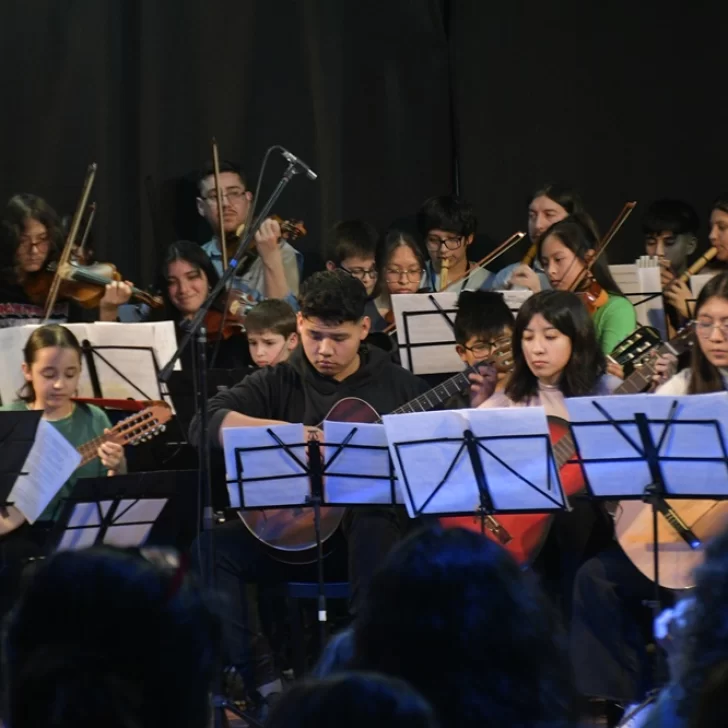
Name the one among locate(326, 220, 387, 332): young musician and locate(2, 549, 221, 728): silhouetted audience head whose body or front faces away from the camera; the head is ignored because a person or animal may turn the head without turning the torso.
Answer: the silhouetted audience head

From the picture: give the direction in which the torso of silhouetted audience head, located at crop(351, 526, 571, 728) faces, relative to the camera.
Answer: away from the camera

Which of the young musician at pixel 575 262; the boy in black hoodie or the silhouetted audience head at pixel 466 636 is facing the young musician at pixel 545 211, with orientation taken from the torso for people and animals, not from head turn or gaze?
the silhouetted audience head

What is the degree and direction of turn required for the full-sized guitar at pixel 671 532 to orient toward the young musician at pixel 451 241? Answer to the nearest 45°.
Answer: approximately 135° to its right

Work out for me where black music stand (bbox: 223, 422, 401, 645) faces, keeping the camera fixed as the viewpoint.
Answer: facing away from the viewer

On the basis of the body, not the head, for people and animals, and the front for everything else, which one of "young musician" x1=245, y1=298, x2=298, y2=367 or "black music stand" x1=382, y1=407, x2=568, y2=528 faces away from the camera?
the black music stand

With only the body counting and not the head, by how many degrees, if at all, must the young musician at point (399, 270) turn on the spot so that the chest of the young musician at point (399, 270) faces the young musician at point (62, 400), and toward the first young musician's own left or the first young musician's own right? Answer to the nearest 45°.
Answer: approximately 45° to the first young musician's own right

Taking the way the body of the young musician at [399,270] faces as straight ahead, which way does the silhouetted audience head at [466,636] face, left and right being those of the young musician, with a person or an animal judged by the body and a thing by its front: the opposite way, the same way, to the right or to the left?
the opposite way

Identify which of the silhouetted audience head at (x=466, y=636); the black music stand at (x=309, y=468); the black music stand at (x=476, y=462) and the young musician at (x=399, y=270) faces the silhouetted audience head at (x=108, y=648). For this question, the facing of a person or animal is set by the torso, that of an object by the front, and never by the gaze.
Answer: the young musician

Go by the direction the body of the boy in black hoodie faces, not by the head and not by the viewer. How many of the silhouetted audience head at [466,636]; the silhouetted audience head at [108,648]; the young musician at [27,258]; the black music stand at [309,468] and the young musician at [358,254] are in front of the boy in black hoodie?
3

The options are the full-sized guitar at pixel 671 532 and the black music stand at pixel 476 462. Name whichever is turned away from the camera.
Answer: the black music stand
